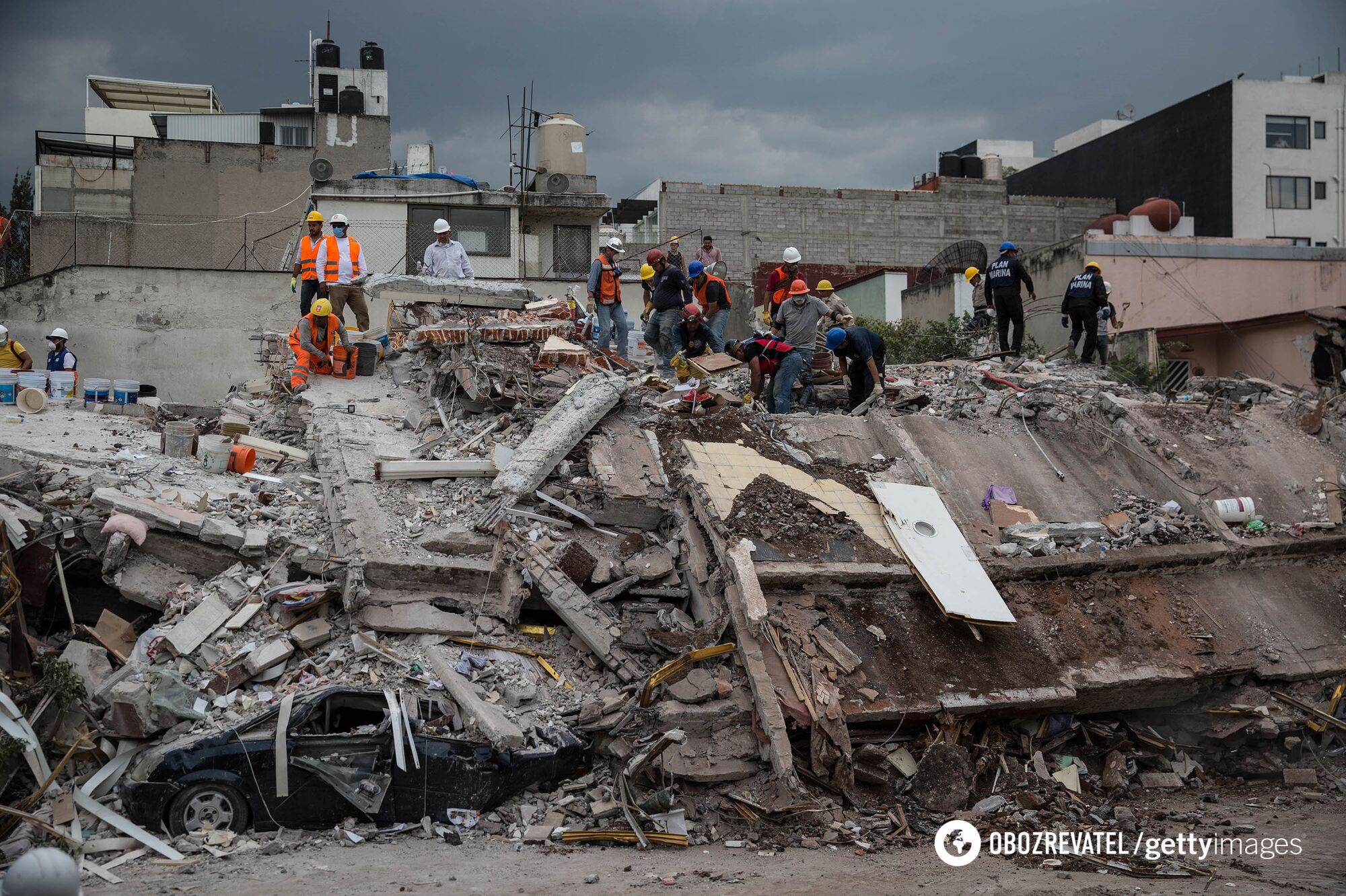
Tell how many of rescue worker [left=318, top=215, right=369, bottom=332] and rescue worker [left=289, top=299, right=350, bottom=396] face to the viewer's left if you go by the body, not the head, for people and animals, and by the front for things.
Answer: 0

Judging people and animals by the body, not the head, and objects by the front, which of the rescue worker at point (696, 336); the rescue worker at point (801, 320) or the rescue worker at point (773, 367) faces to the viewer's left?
the rescue worker at point (773, 367)

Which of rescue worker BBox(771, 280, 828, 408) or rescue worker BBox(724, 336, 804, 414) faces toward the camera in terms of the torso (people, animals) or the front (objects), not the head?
rescue worker BBox(771, 280, 828, 408)

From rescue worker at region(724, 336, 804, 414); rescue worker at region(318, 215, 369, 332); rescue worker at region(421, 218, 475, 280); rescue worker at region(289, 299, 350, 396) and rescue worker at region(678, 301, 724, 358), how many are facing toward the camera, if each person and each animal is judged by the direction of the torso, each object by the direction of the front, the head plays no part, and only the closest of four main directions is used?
4

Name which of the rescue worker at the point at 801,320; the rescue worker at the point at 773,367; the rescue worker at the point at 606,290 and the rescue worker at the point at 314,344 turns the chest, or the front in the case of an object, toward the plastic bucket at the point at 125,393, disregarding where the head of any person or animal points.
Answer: the rescue worker at the point at 773,367

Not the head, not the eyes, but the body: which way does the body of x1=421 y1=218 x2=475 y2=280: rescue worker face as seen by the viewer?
toward the camera

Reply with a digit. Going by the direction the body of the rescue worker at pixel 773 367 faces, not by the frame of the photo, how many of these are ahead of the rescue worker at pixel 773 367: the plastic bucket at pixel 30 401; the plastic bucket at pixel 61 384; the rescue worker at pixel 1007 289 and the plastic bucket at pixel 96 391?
3

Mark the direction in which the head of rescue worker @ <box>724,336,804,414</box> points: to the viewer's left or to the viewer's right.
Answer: to the viewer's left

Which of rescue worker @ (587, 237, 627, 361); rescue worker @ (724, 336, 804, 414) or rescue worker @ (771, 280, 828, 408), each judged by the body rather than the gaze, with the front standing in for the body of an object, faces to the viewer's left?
rescue worker @ (724, 336, 804, 414)

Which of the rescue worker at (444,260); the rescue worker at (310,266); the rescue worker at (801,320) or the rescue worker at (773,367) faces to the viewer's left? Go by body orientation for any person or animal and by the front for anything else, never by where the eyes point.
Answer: the rescue worker at (773,367)

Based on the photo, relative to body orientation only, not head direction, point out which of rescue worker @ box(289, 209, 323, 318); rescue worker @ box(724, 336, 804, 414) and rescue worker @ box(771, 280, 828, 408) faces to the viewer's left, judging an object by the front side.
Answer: rescue worker @ box(724, 336, 804, 414)

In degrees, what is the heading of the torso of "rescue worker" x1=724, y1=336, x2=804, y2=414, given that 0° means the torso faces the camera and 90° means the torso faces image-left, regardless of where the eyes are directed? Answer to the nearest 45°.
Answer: approximately 90°

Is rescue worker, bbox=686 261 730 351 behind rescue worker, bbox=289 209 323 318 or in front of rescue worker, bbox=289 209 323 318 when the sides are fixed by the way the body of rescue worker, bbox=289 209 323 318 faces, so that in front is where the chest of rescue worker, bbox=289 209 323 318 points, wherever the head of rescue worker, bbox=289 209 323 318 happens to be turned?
in front

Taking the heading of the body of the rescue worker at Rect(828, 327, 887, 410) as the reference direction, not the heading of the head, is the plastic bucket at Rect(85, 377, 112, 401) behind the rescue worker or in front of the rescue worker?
in front

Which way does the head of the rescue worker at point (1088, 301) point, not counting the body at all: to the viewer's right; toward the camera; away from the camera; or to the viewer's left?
away from the camera

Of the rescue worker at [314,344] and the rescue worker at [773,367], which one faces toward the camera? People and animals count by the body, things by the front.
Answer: the rescue worker at [314,344]

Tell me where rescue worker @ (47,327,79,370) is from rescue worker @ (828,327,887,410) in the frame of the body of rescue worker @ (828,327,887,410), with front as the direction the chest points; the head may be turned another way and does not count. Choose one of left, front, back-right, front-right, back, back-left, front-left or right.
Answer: front-right

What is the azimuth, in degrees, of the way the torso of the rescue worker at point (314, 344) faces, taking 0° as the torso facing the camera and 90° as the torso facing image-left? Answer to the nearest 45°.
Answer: approximately 0°

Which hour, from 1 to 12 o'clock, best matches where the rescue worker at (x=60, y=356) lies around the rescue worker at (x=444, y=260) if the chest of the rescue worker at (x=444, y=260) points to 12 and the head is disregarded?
the rescue worker at (x=60, y=356) is roughly at 3 o'clock from the rescue worker at (x=444, y=260).
